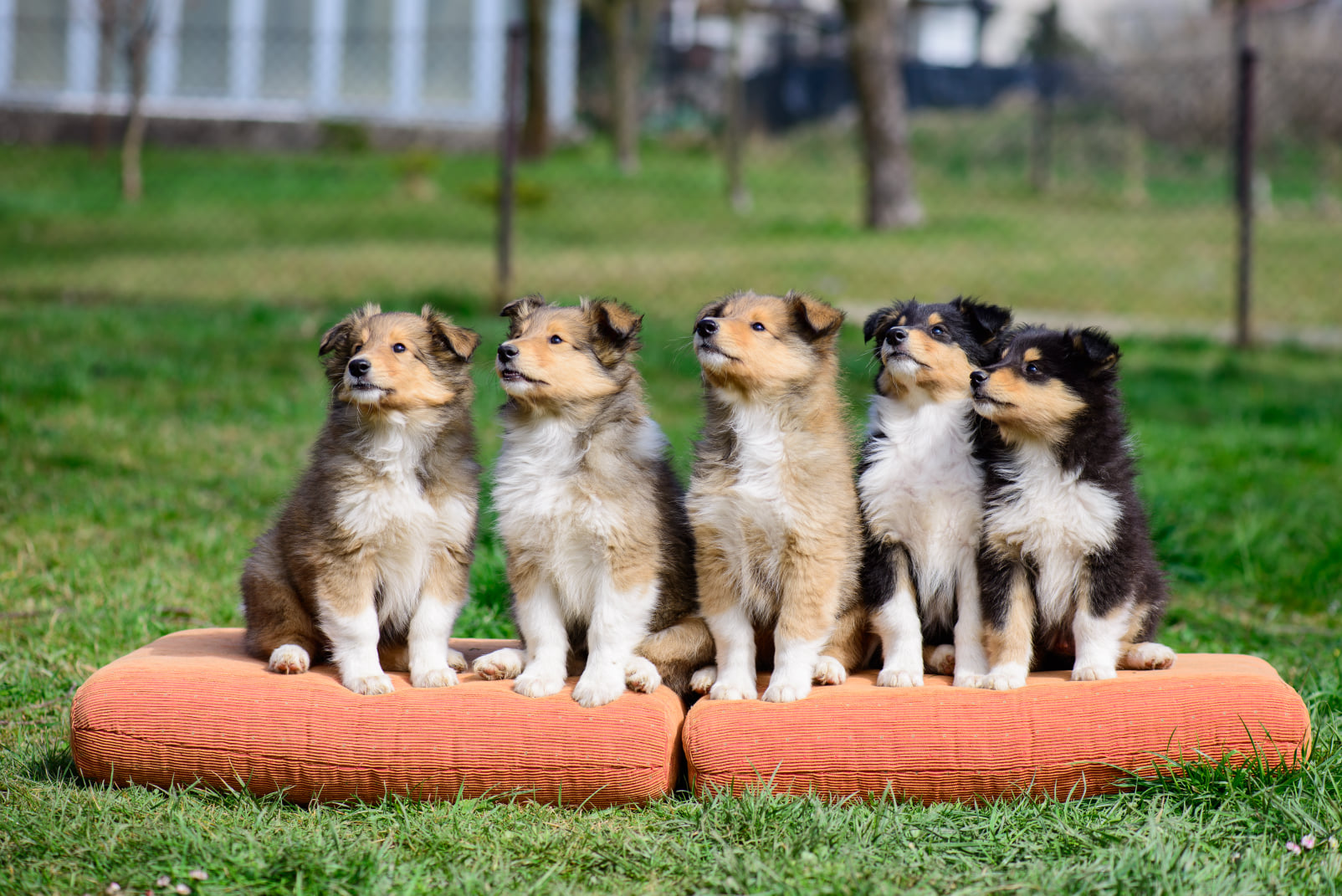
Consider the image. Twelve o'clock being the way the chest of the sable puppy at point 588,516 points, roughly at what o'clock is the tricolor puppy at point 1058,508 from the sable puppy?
The tricolor puppy is roughly at 8 o'clock from the sable puppy.

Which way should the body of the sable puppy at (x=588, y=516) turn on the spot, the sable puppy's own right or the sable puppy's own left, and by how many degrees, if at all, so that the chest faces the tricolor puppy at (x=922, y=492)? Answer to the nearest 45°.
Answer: approximately 135° to the sable puppy's own left

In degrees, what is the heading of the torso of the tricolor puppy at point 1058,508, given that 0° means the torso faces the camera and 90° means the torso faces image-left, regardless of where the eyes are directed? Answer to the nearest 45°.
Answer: approximately 45°

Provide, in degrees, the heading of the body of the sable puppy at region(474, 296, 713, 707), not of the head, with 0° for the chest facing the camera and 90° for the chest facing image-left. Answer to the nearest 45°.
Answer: approximately 45°

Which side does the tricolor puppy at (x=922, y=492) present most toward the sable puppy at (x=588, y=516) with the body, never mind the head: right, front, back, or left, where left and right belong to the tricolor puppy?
right
